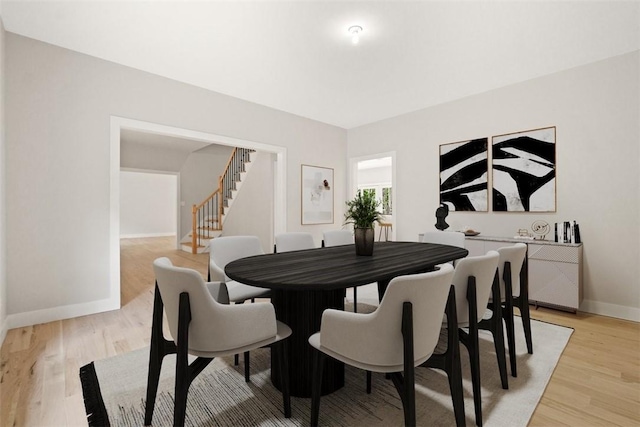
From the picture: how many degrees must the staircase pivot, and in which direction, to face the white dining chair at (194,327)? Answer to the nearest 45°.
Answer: approximately 45° to its left

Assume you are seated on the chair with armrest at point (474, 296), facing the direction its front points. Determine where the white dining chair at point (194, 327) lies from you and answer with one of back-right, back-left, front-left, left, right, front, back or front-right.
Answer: left

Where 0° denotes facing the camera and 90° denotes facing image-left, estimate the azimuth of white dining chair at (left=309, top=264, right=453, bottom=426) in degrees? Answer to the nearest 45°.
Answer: approximately 135°

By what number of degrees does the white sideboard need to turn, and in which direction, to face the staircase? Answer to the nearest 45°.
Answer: approximately 45° to its right

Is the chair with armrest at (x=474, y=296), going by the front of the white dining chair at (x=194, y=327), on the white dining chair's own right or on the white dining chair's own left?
on the white dining chair's own right

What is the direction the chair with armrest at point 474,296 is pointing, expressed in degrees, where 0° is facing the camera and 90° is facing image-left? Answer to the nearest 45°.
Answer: approximately 135°

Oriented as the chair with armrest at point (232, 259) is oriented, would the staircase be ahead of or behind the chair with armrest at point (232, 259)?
behind

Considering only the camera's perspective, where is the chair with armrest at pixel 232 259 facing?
facing the viewer and to the right of the viewer

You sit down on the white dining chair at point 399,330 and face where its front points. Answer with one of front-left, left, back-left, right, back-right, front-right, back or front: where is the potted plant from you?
front-right

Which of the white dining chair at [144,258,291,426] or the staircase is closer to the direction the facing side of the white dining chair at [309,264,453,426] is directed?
the staircase

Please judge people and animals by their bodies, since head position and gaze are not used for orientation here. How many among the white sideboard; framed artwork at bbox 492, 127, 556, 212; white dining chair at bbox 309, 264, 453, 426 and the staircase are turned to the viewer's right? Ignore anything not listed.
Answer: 0

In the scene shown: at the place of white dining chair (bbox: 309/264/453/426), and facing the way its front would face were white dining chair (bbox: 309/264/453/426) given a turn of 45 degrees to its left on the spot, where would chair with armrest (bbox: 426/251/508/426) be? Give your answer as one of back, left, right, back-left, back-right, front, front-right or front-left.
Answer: back-right

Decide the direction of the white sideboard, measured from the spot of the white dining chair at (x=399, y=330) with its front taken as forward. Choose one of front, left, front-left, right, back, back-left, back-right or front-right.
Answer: right

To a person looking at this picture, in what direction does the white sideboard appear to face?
facing the viewer and to the left of the viewer

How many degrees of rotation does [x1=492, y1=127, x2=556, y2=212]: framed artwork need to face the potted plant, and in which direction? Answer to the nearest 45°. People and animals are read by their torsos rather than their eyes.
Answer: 0° — it already faces it

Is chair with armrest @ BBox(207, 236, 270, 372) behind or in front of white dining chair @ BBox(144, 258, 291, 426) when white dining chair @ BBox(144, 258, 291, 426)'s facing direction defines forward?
in front

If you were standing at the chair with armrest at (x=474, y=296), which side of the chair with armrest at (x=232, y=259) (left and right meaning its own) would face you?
front
